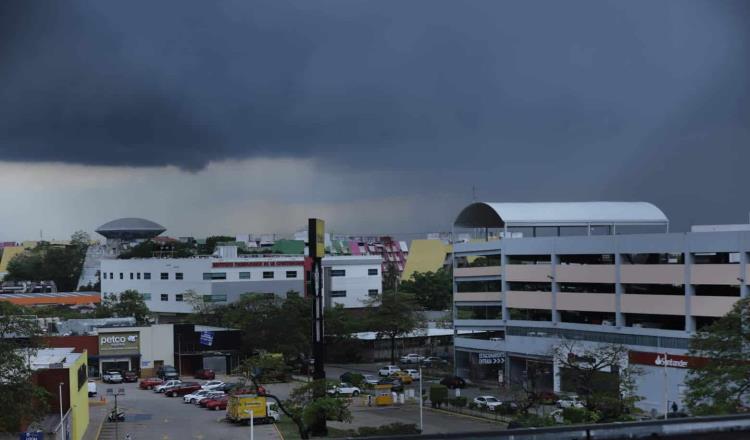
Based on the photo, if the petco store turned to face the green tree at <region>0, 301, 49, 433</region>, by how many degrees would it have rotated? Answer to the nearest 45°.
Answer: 0° — it already faces it

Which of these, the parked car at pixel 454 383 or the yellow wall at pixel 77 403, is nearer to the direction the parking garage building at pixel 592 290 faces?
the yellow wall

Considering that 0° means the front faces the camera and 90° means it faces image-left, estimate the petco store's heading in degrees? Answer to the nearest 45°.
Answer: approximately 0°

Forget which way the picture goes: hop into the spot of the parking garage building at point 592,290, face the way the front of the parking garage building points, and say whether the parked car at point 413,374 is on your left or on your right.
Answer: on your right

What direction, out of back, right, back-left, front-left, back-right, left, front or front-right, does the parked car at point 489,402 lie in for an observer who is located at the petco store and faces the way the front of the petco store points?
front-left

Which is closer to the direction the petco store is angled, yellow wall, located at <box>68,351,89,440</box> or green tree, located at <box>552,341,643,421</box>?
the yellow wall
